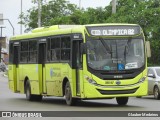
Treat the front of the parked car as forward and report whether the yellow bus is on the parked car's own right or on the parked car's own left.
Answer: on the parked car's own right

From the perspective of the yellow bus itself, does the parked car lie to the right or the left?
on its left

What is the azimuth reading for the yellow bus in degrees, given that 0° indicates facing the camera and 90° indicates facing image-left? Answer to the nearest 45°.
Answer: approximately 315°

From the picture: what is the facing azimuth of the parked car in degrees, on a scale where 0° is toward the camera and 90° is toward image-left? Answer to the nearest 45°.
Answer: approximately 315°

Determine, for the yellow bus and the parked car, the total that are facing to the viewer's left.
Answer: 0
